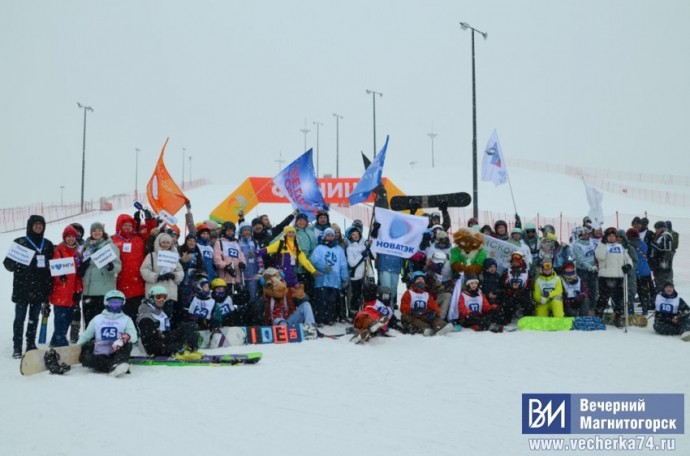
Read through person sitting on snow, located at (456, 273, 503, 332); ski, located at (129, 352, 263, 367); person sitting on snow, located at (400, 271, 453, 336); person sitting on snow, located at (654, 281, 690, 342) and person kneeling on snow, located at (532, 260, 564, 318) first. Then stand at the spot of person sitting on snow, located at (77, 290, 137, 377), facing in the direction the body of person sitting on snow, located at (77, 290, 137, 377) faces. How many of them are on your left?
5

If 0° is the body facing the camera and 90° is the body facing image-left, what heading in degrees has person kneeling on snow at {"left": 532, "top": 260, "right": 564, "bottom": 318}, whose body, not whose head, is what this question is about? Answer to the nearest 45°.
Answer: approximately 0°

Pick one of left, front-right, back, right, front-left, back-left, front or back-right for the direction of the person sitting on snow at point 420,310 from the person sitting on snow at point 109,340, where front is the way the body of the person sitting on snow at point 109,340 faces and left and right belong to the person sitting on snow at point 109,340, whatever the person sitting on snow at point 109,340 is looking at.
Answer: left

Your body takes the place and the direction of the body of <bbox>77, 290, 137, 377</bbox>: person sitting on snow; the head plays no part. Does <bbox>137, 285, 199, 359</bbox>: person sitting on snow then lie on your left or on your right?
on your left

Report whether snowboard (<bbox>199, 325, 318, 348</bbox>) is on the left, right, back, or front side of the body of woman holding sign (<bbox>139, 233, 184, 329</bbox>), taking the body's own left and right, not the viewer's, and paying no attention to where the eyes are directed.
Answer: left

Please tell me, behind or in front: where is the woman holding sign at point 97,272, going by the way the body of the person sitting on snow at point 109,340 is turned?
behind

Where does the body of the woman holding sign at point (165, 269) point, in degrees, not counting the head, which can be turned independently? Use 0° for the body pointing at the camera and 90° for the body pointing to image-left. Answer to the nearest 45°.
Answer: approximately 0°

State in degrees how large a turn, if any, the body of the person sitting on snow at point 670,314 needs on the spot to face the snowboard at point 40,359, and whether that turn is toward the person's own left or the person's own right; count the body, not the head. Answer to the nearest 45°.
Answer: approximately 45° to the person's own right

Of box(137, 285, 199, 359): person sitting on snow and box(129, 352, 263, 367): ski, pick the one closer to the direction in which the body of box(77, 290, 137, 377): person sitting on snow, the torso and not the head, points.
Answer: the ski

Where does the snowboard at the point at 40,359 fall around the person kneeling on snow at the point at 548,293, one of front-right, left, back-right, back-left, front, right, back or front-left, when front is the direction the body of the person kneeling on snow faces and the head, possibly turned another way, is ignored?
front-right
